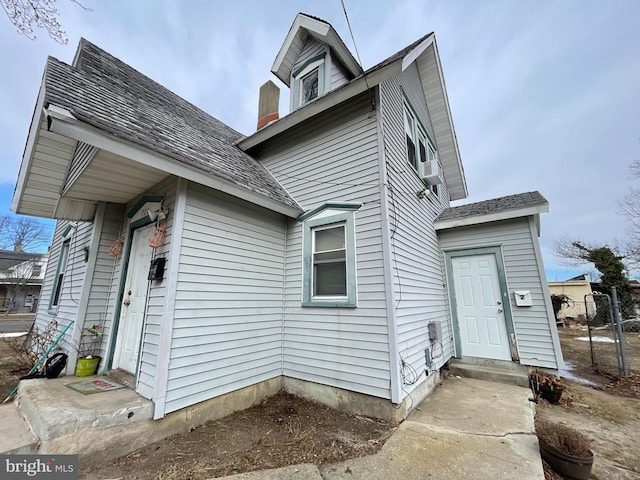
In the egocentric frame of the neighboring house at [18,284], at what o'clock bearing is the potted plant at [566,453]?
The potted plant is roughly at 12 o'clock from the neighboring house.

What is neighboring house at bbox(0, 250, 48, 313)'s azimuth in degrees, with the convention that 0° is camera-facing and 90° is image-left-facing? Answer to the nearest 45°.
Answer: approximately 0°

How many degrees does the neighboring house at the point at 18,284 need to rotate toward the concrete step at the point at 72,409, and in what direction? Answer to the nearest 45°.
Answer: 0° — it already faces it

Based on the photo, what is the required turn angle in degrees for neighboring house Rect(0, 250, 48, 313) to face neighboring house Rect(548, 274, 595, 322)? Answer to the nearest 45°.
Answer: approximately 45° to its left

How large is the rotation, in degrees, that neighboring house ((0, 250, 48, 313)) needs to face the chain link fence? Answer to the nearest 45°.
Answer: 0° — it already faces it

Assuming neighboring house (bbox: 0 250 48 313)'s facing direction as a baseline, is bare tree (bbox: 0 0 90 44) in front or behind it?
in front

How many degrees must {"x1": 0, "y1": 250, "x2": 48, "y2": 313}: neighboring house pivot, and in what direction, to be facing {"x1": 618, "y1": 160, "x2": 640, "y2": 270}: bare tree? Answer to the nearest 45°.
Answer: approximately 45° to its left

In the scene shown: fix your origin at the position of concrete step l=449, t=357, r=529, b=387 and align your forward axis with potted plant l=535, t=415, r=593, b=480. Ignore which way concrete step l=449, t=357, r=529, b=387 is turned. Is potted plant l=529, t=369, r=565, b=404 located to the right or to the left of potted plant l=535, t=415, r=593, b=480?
left

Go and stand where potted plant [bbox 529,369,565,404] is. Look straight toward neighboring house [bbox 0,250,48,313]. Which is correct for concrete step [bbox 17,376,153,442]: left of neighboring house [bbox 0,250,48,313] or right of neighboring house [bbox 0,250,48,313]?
left

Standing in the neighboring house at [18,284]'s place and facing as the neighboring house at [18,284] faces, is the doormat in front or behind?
in front

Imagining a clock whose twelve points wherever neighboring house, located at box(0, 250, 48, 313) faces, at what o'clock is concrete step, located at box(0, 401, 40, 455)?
The concrete step is roughly at 12 o'clock from the neighboring house.

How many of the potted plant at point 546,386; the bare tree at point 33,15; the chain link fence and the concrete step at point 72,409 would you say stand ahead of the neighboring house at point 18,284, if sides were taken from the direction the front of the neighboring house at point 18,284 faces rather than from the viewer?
4

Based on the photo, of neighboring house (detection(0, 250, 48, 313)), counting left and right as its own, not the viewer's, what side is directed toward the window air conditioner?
front

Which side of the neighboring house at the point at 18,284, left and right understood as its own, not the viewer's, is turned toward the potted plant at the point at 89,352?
front
